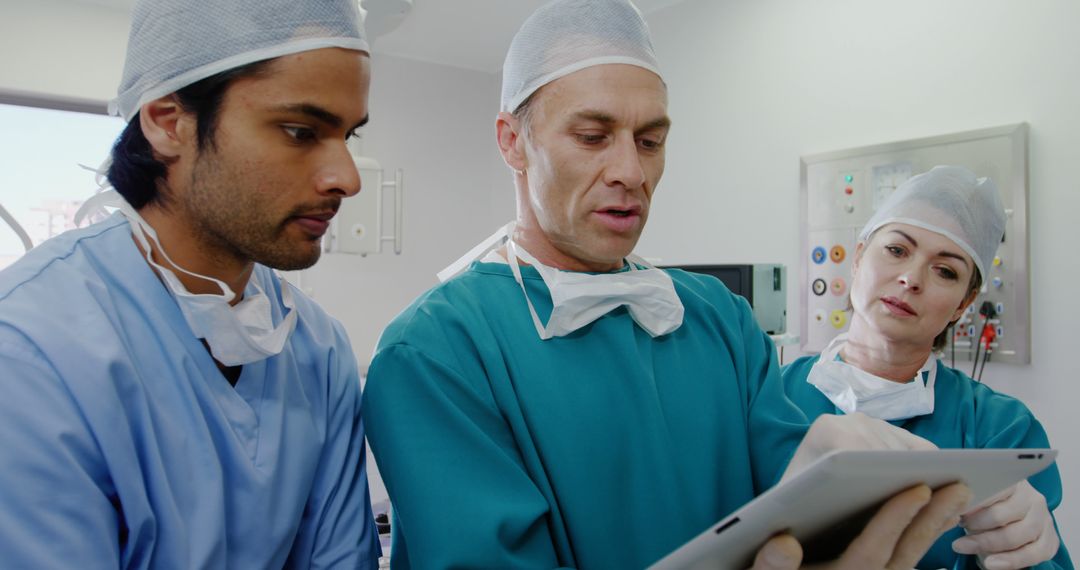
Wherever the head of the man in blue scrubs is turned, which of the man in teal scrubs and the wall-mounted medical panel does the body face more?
the man in teal scrubs

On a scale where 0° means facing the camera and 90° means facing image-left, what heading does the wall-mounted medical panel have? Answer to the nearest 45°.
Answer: approximately 45°

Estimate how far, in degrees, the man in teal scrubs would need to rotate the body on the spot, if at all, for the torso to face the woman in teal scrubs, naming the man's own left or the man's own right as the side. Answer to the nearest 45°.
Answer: approximately 90° to the man's own left

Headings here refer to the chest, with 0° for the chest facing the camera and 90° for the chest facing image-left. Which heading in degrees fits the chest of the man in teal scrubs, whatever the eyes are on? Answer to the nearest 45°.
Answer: approximately 315°

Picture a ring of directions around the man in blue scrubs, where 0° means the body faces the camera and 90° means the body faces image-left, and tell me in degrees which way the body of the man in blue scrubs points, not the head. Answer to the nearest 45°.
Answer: approximately 315°

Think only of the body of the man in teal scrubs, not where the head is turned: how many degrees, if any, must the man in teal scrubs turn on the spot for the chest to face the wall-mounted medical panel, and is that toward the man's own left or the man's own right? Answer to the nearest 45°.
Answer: approximately 90° to the man's own left

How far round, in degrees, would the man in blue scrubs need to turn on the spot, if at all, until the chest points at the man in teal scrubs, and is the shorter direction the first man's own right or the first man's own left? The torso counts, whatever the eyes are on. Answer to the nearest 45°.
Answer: approximately 45° to the first man's own left

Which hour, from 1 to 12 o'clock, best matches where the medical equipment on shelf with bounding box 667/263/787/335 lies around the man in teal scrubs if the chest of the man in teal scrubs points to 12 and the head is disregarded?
The medical equipment on shelf is roughly at 8 o'clock from the man in teal scrubs.
